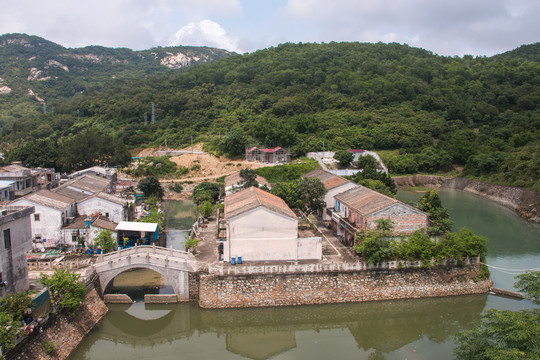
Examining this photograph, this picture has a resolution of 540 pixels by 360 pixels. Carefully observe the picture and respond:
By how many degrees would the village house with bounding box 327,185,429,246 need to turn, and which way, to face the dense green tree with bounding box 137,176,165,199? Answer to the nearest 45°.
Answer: approximately 90° to its right

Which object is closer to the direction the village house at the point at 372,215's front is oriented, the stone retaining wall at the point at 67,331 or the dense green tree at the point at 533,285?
the stone retaining wall

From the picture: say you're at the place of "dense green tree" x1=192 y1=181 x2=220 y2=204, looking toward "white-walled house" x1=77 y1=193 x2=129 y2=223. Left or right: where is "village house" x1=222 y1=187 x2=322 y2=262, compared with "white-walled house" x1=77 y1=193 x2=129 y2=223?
left

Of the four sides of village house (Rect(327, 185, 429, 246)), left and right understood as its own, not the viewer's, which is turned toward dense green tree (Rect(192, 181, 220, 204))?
right

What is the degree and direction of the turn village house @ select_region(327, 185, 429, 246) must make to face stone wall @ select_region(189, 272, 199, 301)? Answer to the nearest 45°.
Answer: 0° — it already faces it

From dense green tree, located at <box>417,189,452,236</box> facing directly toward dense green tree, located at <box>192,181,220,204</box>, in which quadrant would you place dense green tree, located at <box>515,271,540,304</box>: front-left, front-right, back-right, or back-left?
back-left

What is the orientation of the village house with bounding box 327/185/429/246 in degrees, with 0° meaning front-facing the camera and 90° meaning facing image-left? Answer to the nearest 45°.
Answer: approximately 45°

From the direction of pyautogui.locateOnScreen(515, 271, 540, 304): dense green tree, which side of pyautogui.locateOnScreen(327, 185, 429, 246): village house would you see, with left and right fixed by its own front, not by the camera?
left

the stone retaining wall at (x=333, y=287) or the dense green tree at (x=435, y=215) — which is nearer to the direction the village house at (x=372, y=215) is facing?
the stone retaining wall
